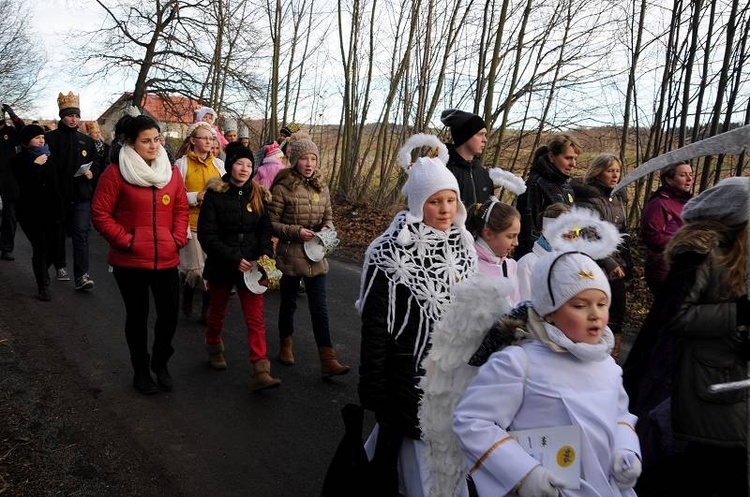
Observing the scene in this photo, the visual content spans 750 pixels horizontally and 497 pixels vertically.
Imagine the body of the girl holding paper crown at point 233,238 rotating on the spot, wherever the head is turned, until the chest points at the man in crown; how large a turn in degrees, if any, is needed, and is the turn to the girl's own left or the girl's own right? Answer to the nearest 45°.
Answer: approximately 180°

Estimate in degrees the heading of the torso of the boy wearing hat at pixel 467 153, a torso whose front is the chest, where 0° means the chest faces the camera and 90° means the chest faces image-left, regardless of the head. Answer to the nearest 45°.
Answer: approximately 315°

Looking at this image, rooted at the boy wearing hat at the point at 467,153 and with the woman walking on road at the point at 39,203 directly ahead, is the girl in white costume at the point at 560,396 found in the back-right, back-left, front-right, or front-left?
back-left
